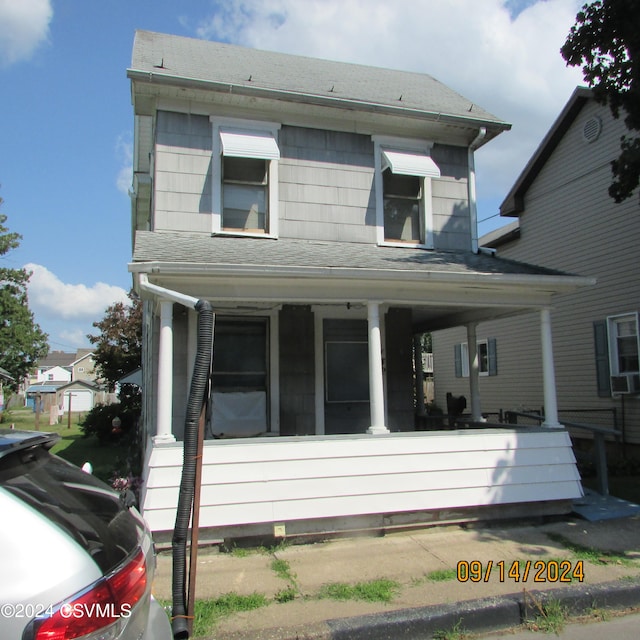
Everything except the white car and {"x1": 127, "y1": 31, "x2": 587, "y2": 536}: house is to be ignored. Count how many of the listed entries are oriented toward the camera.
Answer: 1

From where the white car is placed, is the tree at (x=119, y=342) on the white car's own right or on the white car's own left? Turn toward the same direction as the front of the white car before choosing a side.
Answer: on the white car's own right

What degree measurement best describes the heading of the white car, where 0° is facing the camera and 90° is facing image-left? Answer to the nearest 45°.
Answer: approximately 135°

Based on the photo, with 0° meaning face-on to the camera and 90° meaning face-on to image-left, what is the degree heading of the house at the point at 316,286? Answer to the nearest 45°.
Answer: approximately 0°

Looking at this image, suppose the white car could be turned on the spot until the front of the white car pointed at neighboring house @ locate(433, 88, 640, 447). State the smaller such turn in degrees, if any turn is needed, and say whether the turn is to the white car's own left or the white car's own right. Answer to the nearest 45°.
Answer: approximately 90° to the white car's own right

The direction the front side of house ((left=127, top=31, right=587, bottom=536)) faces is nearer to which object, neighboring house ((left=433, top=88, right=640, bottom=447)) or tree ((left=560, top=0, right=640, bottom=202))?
the tree

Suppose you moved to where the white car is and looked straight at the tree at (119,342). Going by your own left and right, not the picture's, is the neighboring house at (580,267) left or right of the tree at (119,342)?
right

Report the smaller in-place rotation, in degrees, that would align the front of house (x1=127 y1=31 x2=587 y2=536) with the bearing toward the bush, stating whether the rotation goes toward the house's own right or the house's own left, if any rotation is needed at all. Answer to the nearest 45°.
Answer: approximately 135° to the house's own right

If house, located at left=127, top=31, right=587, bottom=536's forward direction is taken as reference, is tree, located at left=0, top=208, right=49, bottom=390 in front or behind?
behind
